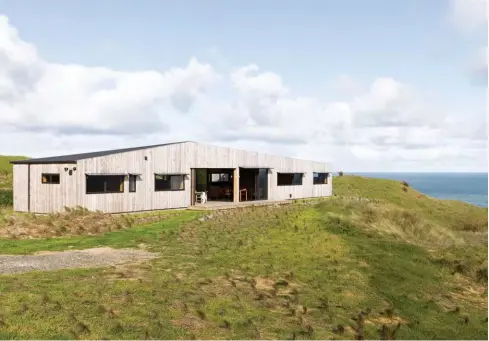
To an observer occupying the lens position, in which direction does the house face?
facing the viewer and to the right of the viewer
